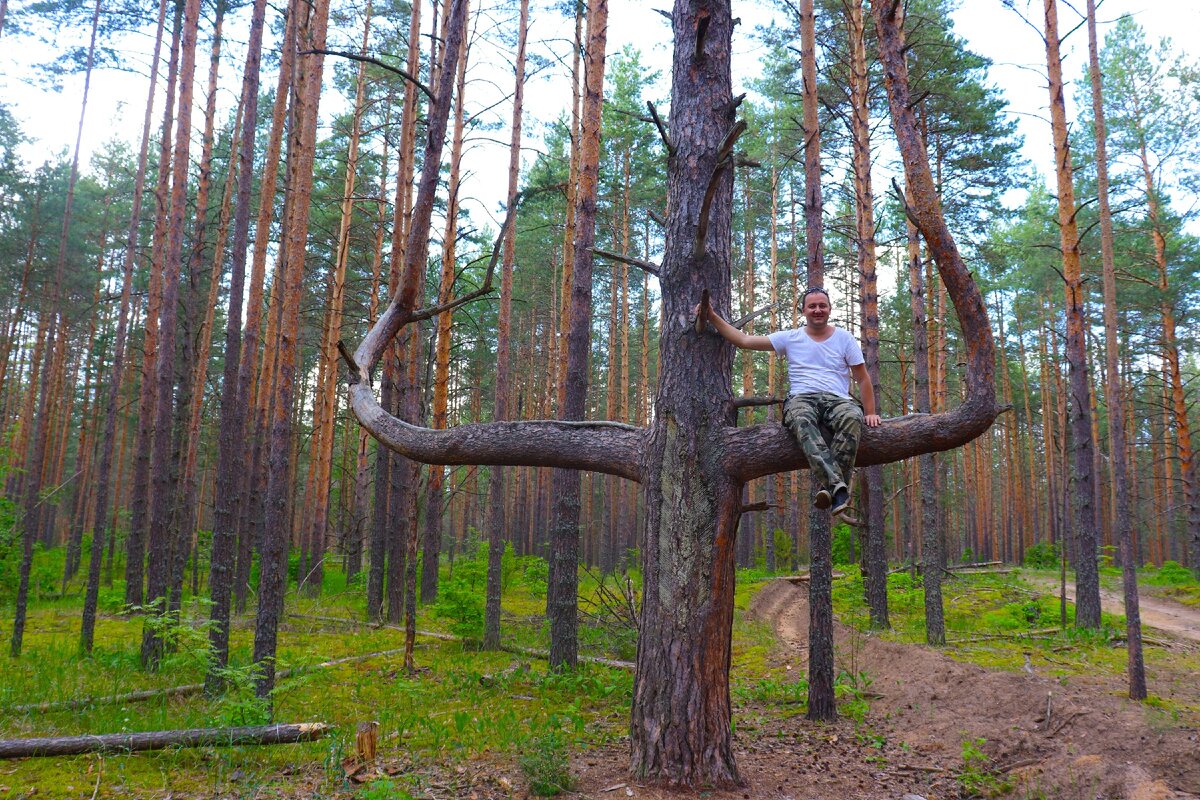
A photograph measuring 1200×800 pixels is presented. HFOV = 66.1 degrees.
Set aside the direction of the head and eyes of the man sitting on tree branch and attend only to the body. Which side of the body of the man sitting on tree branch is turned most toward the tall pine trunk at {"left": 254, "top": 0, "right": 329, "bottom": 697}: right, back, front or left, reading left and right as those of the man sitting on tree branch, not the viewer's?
right

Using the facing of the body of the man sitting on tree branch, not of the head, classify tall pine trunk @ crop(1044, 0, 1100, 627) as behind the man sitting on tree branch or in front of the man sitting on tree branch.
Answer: behind

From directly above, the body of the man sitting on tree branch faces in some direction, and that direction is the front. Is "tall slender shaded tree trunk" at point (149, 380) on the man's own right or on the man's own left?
on the man's own right

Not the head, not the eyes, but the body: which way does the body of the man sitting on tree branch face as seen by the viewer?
toward the camera

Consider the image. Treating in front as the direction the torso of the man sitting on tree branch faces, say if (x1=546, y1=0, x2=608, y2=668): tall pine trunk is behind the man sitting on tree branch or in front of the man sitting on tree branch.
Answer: behind

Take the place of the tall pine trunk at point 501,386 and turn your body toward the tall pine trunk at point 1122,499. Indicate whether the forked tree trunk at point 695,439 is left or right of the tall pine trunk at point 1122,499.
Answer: right
